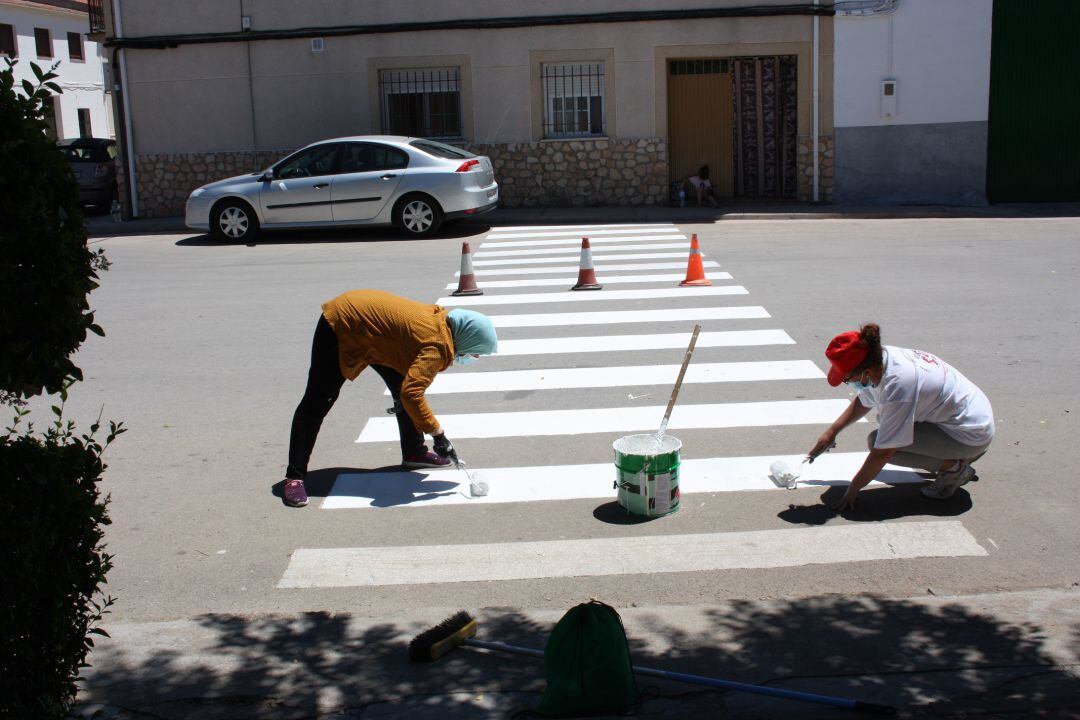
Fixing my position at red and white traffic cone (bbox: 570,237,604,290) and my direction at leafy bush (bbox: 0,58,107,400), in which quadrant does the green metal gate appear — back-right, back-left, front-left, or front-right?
back-left

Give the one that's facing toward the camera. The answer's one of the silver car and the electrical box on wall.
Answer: the electrical box on wall

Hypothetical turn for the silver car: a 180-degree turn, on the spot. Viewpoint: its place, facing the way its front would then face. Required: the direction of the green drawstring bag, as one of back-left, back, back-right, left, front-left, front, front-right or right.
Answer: right

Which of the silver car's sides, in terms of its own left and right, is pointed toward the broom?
left

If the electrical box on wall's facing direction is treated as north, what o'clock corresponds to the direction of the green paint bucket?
The green paint bucket is roughly at 12 o'clock from the electrical box on wall.

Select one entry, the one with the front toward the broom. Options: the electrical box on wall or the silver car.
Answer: the electrical box on wall

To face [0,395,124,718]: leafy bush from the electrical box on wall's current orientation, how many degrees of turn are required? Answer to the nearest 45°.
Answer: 0° — it already faces it

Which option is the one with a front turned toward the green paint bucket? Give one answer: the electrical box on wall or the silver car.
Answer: the electrical box on wall

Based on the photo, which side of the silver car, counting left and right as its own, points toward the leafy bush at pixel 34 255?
left

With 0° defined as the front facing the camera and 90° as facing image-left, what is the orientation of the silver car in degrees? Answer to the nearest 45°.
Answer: approximately 90°

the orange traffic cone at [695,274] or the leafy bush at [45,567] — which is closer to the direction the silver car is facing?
the leafy bush

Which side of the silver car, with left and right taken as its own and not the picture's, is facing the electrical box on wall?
back

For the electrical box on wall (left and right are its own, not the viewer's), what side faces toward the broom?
front

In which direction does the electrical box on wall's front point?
toward the camera

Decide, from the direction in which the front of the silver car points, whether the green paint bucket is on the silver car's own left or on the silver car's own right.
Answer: on the silver car's own left

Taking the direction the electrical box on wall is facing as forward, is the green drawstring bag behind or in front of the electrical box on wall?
in front

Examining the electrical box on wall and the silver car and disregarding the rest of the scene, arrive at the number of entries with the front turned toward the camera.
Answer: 1
